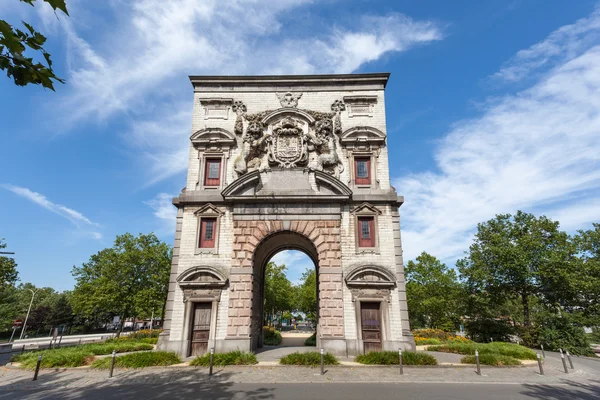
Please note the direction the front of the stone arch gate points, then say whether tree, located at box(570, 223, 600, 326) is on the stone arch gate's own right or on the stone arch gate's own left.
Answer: on the stone arch gate's own left

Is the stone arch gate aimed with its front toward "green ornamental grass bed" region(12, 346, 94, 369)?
no

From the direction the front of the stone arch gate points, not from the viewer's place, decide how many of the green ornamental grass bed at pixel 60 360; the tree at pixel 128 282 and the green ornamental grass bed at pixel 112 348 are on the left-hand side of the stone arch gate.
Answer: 0

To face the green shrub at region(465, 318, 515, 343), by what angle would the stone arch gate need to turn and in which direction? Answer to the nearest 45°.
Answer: approximately 135° to its left

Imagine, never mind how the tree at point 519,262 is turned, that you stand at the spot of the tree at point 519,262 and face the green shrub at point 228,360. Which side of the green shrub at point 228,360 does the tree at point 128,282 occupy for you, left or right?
right

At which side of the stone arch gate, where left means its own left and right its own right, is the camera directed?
front

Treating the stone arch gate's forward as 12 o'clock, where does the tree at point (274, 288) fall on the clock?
The tree is roughly at 6 o'clock from the stone arch gate.

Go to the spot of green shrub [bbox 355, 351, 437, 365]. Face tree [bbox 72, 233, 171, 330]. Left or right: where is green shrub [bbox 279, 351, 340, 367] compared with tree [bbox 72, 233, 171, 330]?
left

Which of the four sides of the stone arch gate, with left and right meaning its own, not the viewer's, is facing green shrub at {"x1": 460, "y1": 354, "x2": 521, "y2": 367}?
left

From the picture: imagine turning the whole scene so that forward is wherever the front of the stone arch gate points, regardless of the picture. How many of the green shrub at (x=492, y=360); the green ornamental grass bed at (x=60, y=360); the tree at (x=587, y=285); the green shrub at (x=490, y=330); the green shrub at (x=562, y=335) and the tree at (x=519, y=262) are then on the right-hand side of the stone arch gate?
1

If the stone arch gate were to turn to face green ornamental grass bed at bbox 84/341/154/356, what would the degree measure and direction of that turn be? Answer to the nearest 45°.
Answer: approximately 90° to its right

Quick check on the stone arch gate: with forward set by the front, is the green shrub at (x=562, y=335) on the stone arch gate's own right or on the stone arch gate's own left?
on the stone arch gate's own left

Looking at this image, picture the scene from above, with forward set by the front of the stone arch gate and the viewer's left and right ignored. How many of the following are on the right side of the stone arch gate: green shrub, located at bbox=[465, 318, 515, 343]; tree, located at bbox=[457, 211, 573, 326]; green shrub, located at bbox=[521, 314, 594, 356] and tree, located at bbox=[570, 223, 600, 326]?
0

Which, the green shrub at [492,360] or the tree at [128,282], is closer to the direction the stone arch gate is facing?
the green shrub

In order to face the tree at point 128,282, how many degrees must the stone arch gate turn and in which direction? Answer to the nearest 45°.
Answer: approximately 135° to its right
